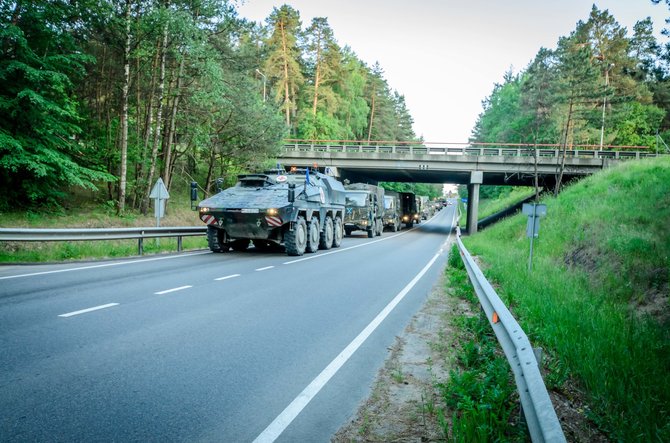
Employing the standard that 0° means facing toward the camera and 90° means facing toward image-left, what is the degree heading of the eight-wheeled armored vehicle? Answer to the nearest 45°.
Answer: approximately 45°

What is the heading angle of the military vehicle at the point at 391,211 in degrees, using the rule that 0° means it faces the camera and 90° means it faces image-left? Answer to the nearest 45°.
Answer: approximately 0°

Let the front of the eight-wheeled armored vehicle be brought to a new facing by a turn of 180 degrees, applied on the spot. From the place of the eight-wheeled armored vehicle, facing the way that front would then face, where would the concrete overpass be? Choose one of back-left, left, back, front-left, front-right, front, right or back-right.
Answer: front

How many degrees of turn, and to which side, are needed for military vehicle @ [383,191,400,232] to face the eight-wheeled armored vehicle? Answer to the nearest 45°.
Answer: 0° — it already faces it

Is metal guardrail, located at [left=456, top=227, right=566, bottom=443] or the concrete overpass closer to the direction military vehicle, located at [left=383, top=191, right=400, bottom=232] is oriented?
the metal guardrail

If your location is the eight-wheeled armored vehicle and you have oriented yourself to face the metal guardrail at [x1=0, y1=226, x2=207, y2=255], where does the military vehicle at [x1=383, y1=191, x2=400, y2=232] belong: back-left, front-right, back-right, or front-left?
back-right
